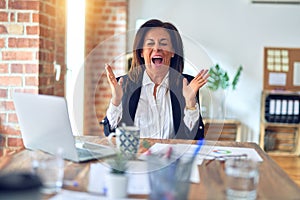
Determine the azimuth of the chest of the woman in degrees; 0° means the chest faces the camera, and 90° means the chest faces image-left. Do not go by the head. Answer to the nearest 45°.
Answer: approximately 0°

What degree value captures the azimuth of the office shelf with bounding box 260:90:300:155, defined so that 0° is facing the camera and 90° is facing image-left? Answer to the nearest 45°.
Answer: approximately 0°

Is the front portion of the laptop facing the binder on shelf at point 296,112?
yes

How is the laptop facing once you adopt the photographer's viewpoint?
facing away from the viewer and to the right of the viewer

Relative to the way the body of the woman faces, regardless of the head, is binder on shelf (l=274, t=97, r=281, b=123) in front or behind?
behind
